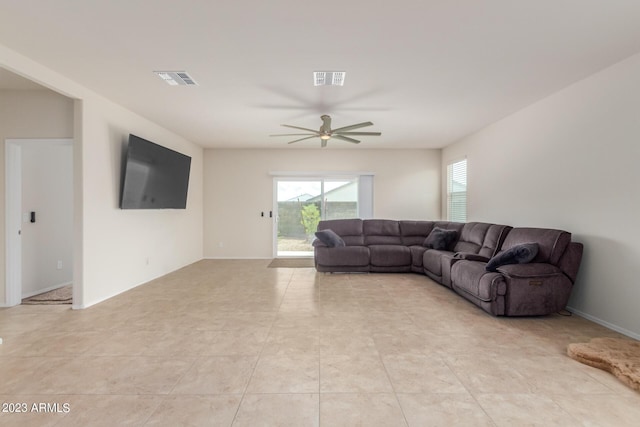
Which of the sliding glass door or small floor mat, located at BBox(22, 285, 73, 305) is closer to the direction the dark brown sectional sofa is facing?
the small floor mat

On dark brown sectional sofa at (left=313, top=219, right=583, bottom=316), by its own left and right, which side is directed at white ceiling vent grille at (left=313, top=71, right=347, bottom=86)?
front

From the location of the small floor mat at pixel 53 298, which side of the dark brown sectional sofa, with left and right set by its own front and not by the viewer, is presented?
front

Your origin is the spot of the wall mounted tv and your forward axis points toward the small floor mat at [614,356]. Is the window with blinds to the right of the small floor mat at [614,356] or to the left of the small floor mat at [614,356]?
left

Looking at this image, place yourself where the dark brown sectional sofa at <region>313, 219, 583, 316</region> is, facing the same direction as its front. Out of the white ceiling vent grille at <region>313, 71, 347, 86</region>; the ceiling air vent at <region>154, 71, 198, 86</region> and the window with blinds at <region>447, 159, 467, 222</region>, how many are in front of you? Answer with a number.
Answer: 2

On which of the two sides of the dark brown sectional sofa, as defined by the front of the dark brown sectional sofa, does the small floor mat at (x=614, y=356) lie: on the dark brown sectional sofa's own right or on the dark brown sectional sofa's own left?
on the dark brown sectional sofa's own left

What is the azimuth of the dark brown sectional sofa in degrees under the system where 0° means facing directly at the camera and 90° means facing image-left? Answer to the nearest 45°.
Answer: approximately 45°

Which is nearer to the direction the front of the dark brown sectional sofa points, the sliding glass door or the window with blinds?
the sliding glass door

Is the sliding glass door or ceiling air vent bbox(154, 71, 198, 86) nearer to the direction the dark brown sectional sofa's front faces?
the ceiling air vent

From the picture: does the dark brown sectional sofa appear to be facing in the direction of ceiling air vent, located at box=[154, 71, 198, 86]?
yes
